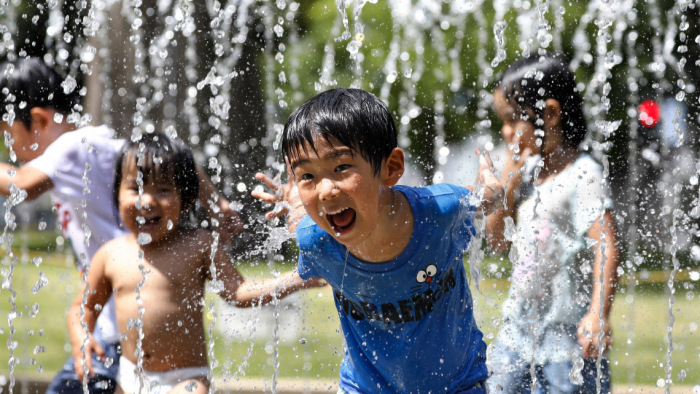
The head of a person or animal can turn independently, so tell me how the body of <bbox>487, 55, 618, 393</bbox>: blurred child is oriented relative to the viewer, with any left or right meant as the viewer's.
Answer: facing the viewer and to the left of the viewer

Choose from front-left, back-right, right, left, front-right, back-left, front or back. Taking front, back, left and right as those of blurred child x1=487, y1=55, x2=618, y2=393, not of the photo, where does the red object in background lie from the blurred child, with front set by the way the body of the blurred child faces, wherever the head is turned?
back-right

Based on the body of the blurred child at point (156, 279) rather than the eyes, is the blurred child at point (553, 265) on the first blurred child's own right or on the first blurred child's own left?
on the first blurred child's own left

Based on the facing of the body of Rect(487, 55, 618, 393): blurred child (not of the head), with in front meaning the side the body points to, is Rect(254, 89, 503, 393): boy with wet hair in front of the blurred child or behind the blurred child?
in front

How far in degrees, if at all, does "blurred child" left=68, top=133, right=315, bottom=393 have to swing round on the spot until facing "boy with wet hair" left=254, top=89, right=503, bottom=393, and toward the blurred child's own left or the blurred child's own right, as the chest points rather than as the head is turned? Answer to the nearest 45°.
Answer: approximately 45° to the blurred child's own left

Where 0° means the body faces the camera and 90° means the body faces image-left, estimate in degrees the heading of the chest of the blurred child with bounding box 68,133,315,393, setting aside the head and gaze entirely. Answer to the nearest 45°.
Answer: approximately 0°

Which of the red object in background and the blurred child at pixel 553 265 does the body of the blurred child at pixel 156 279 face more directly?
the blurred child
